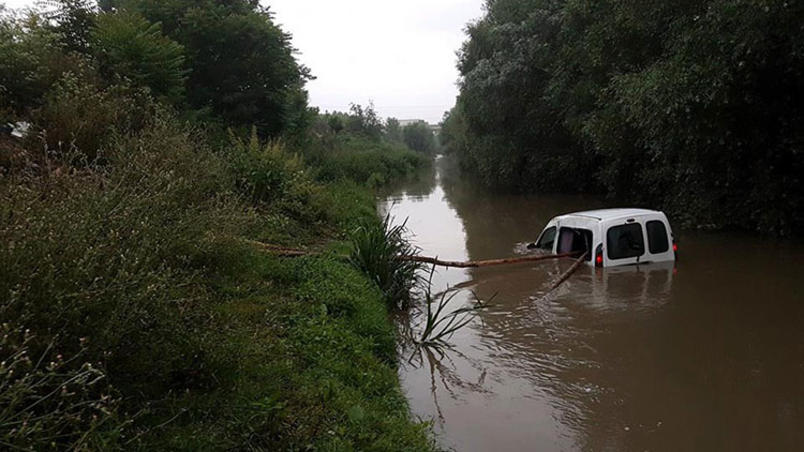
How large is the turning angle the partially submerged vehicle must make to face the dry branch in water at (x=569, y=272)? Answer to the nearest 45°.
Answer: approximately 90° to its left

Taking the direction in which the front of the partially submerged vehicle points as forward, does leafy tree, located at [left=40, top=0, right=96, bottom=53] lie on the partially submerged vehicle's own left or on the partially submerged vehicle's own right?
on the partially submerged vehicle's own left

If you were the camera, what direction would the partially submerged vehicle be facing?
facing away from the viewer and to the left of the viewer

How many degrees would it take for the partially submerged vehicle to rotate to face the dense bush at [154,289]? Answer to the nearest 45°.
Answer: approximately 90° to its left

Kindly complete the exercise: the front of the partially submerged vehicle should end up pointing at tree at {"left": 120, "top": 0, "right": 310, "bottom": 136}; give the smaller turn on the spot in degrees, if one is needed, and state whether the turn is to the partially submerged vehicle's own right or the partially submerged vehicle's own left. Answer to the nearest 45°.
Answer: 0° — it already faces it

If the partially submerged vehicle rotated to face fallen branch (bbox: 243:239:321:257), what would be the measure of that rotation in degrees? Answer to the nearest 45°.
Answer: approximately 90° to its left

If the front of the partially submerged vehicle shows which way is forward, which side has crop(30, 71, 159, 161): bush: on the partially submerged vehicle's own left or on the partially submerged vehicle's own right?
on the partially submerged vehicle's own left

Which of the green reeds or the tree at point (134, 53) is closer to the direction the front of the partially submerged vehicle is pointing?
the tree

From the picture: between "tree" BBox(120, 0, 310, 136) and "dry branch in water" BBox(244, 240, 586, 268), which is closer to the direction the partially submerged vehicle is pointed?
the tree

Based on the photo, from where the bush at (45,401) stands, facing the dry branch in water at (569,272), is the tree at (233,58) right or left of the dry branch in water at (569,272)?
left

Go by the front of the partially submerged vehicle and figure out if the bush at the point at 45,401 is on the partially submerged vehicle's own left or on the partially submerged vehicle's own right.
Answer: on the partially submerged vehicle's own left

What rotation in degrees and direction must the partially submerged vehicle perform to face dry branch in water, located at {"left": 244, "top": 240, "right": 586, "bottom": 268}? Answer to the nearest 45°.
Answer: approximately 90° to its left

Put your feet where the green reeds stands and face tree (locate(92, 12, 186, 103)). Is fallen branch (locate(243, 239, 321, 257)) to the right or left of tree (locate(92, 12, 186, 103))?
left

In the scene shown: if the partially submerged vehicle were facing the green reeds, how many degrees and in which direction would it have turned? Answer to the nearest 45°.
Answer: approximately 90° to its left
